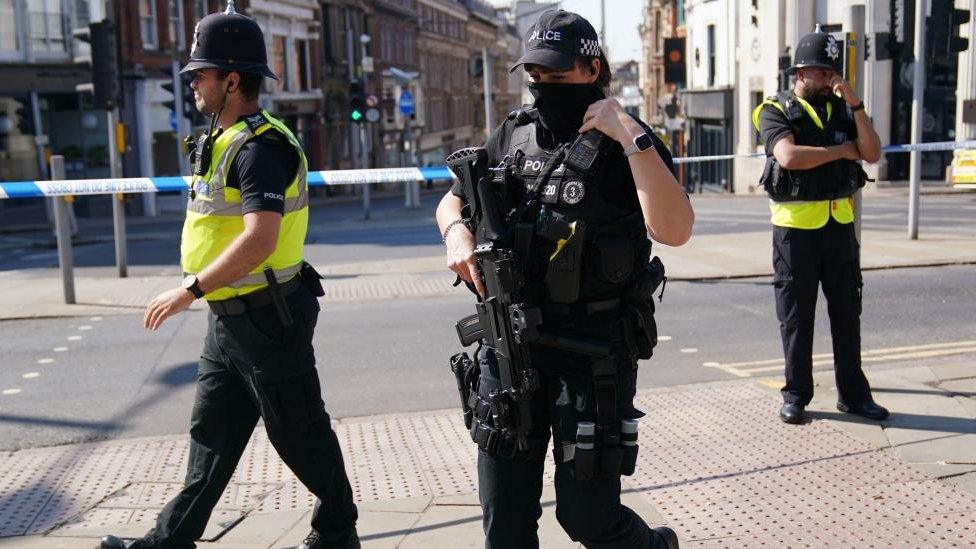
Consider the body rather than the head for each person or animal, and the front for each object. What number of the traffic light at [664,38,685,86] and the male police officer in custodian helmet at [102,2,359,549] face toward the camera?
1

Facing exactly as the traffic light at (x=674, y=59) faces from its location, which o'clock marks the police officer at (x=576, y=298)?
The police officer is roughly at 12 o'clock from the traffic light.

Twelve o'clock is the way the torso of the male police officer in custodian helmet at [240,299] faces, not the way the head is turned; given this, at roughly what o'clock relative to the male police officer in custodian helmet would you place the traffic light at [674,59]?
The traffic light is roughly at 4 o'clock from the male police officer in custodian helmet.

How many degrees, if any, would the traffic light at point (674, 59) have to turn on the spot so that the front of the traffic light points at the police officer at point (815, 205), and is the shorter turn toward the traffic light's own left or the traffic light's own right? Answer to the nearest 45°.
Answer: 0° — it already faces them

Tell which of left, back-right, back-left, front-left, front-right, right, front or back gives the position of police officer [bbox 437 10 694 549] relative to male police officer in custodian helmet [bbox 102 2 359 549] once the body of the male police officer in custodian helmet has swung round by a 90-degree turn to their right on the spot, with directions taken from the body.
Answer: back-right

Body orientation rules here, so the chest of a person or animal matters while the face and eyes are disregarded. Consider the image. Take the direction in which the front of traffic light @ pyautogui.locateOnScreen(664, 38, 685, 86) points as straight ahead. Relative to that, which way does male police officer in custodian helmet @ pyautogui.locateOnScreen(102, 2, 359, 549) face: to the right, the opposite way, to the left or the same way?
to the right

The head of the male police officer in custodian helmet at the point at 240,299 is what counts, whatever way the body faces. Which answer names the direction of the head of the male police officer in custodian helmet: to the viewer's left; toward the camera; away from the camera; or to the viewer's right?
to the viewer's left

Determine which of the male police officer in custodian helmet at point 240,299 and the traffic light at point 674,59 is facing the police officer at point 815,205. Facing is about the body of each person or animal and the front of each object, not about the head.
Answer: the traffic light

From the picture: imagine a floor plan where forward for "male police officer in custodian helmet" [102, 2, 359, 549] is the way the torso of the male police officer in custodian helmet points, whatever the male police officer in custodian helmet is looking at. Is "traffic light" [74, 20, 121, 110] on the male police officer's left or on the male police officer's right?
on the male police officer's right

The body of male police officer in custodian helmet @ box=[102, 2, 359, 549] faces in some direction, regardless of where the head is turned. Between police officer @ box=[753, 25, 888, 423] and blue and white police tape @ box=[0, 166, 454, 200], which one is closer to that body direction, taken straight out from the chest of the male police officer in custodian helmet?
the blue and white police tape

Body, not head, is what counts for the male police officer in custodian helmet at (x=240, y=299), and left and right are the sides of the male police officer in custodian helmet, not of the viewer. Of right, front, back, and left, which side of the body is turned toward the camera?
left

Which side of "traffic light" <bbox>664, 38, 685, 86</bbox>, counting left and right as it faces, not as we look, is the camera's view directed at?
front

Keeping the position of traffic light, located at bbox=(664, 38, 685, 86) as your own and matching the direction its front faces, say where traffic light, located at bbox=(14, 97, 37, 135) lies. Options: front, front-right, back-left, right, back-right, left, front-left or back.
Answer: front-right

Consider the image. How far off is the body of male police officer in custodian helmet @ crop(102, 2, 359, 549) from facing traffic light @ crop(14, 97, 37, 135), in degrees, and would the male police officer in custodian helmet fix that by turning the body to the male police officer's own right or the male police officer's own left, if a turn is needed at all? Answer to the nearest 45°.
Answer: approximately 90° to the male police officer's own right

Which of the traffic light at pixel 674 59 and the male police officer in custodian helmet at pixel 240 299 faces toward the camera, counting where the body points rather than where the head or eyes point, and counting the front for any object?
the traffic light

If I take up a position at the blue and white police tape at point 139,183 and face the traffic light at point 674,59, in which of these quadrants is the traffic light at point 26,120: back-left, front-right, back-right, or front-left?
front-left
